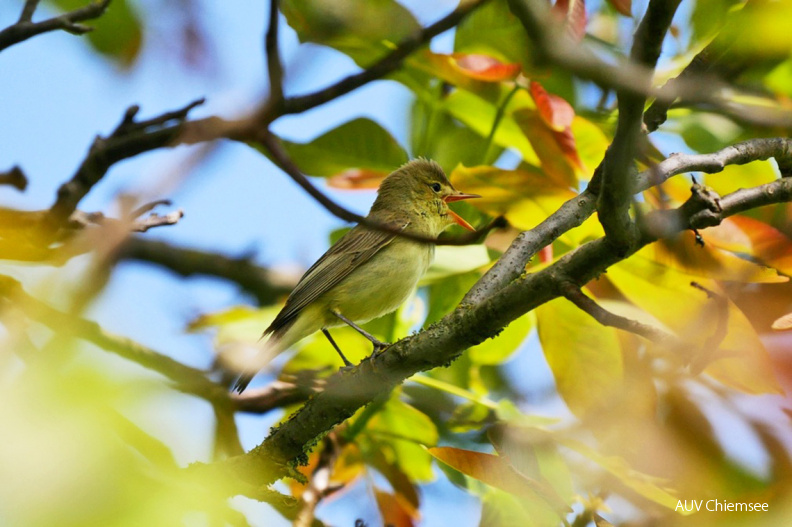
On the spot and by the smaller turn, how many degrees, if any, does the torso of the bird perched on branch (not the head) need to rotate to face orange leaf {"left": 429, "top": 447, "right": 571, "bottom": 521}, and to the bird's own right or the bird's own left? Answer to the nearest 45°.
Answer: approximately 90° to the bird's own right

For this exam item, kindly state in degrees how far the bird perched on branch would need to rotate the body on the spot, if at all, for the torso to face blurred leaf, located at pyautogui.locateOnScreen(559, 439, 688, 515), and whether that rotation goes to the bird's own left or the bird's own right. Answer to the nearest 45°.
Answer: approximately 45° to the bird's own right

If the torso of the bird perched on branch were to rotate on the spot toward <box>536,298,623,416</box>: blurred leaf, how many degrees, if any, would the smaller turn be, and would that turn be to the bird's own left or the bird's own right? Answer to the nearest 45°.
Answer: approximately 45° to the bird's own right

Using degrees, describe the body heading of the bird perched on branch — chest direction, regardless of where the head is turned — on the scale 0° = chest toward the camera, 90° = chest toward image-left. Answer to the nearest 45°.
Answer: approximately 270°

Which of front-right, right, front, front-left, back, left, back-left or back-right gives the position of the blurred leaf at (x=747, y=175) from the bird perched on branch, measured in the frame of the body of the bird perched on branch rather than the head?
front-right
